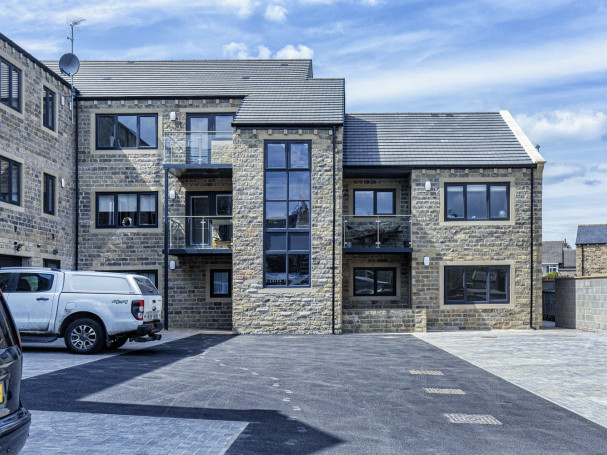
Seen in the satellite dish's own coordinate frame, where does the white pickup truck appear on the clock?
The white pickup truck is roughly at 12 o'clock from the satellite dish.

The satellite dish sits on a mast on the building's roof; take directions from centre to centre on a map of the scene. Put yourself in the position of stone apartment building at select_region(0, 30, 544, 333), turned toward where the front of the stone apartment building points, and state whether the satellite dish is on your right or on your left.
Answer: on your right

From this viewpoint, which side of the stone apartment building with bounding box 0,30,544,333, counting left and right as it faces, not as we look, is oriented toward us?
front

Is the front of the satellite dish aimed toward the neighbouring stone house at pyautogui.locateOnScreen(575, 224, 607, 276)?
no

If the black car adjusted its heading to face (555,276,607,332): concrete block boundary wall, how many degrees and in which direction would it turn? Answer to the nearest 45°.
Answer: approximately 90° to its right

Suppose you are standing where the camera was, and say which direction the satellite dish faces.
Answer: facing the viewer

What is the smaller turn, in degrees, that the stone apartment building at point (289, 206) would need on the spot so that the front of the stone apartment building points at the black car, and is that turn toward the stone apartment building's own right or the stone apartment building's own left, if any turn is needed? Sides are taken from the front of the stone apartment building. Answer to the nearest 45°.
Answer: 0° — it already faces it

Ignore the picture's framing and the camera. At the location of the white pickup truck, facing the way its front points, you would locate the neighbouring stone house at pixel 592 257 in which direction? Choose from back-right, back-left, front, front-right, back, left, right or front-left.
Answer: right

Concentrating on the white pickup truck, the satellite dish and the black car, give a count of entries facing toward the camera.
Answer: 1

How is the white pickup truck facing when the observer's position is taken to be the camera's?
facing away from the viewer and to the left of the viewer

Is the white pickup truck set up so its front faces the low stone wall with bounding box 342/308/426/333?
no

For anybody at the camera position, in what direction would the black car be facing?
facing away from the viewer and to the left of the viewer
